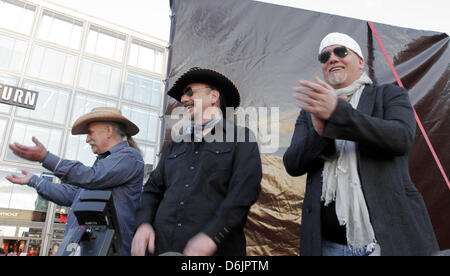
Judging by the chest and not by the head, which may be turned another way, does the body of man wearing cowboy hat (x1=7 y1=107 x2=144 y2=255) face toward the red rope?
no

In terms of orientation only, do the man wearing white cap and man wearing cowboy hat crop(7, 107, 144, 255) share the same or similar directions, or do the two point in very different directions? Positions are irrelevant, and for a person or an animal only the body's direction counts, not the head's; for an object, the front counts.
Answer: same or similar directions

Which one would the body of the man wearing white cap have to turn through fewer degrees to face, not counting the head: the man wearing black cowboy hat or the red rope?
the man wearing black cowboy hat

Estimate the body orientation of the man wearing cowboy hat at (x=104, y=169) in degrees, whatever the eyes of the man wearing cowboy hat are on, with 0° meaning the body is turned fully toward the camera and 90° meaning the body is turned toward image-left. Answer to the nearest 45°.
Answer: approximately 90°

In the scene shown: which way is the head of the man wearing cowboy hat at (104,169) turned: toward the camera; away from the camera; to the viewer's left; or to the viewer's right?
to the viewer's left

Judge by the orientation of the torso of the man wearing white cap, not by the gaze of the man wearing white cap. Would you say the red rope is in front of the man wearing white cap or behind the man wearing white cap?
behind

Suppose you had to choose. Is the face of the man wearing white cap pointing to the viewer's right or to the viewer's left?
to the viewer's left

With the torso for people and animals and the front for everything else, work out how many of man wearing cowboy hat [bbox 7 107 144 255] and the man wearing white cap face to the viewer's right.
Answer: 0

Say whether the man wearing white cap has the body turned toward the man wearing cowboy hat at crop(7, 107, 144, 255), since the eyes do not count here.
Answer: no

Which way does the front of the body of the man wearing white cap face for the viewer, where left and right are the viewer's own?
facing the viewer and to the left of the viewer
